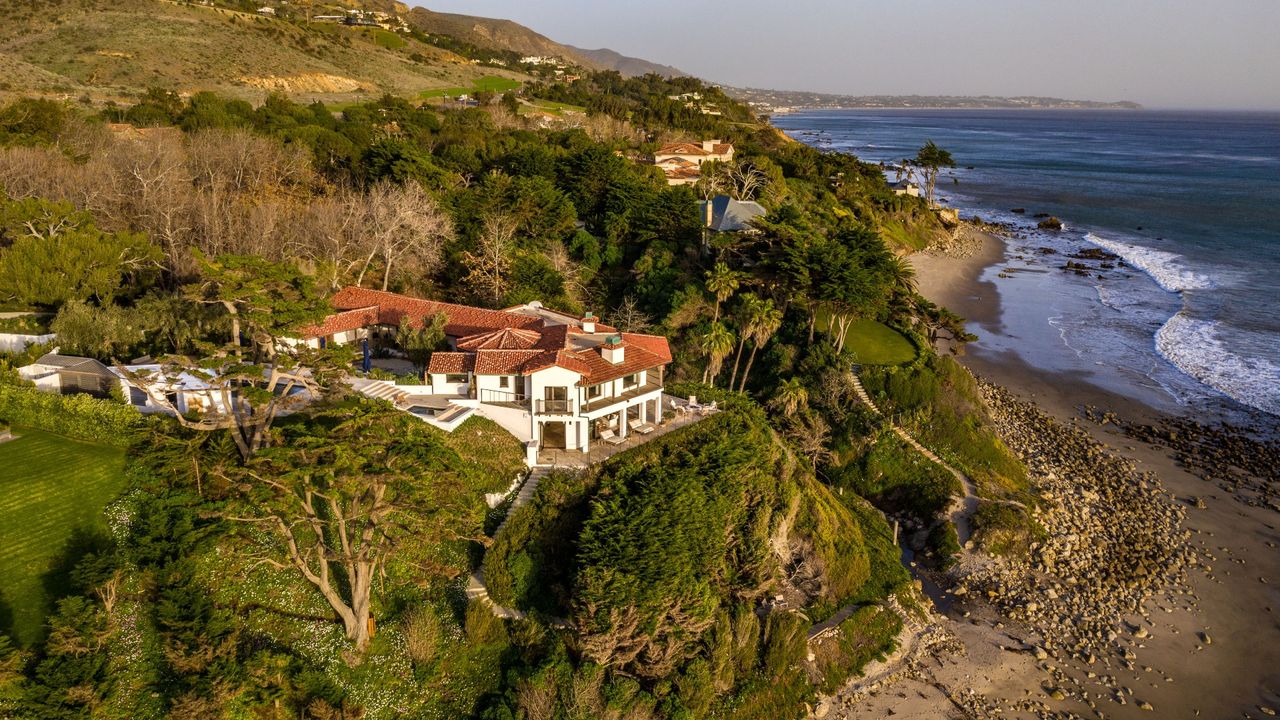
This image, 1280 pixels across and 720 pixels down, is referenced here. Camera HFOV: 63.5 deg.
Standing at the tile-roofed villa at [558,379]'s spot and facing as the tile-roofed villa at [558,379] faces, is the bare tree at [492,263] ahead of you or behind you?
behind

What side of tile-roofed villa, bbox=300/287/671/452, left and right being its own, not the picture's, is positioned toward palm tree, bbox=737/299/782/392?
left

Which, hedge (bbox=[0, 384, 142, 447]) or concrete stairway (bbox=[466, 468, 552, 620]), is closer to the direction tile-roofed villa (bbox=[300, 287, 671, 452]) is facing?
the concrete stairway

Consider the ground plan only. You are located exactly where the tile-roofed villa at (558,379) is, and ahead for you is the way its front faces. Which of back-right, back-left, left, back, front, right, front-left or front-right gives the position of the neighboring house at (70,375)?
back-right

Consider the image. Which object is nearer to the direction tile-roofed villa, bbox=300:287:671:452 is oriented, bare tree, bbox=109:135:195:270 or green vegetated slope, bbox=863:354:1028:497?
the green vegetated slope

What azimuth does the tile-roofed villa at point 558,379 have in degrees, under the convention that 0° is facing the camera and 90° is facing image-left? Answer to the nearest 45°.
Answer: approximately 315°

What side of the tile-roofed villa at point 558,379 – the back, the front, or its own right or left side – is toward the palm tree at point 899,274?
left

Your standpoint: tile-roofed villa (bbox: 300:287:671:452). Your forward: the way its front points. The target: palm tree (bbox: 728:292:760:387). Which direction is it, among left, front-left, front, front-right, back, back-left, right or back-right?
left
